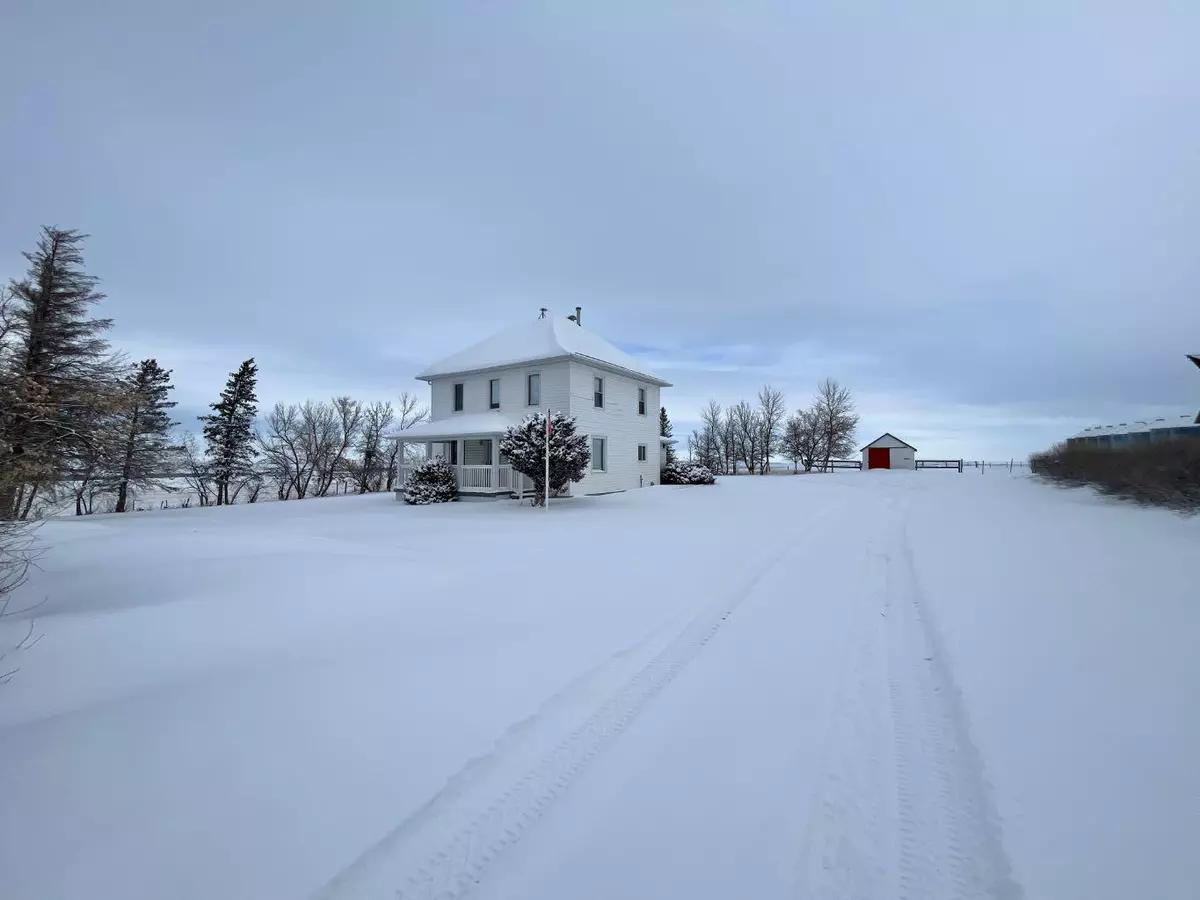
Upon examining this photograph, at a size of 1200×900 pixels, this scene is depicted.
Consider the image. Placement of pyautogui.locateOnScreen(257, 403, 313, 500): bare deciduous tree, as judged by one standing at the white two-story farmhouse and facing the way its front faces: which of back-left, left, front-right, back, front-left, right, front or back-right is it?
right

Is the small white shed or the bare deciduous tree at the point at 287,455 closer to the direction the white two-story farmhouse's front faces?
the bare deciduous tree

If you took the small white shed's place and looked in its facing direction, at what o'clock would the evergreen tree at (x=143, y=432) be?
The evergreen tree is roughly at 1 o'clock from the small white shed.

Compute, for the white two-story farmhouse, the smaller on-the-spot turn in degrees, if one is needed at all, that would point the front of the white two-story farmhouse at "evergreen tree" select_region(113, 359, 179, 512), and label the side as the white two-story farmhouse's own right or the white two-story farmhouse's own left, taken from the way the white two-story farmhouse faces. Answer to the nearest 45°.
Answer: approximately 45° to the white two-story farmhouse's own right

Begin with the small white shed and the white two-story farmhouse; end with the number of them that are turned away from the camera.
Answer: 0

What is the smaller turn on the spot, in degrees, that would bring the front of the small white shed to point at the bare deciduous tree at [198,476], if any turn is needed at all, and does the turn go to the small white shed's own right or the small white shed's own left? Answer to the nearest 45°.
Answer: approximately 45° to the small white shed's own right

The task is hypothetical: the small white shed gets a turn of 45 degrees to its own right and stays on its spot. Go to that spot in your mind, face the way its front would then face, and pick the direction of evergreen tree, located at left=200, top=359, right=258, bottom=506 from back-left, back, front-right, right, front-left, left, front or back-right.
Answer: front

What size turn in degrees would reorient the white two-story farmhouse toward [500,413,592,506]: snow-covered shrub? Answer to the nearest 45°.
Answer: approximately 45° to its left

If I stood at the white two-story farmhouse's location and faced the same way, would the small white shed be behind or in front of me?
behind

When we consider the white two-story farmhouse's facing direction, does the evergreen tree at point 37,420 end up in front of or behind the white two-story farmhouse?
in front

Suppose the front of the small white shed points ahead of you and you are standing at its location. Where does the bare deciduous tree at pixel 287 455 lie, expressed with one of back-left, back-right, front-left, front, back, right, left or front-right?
front-right

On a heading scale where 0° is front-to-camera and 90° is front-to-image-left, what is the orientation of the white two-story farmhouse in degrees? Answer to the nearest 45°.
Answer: approximately 45°

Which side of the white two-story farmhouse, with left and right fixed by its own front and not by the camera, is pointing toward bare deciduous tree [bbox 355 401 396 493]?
right

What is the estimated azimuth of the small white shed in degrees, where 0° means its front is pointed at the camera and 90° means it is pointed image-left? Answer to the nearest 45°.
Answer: approximately 0°
